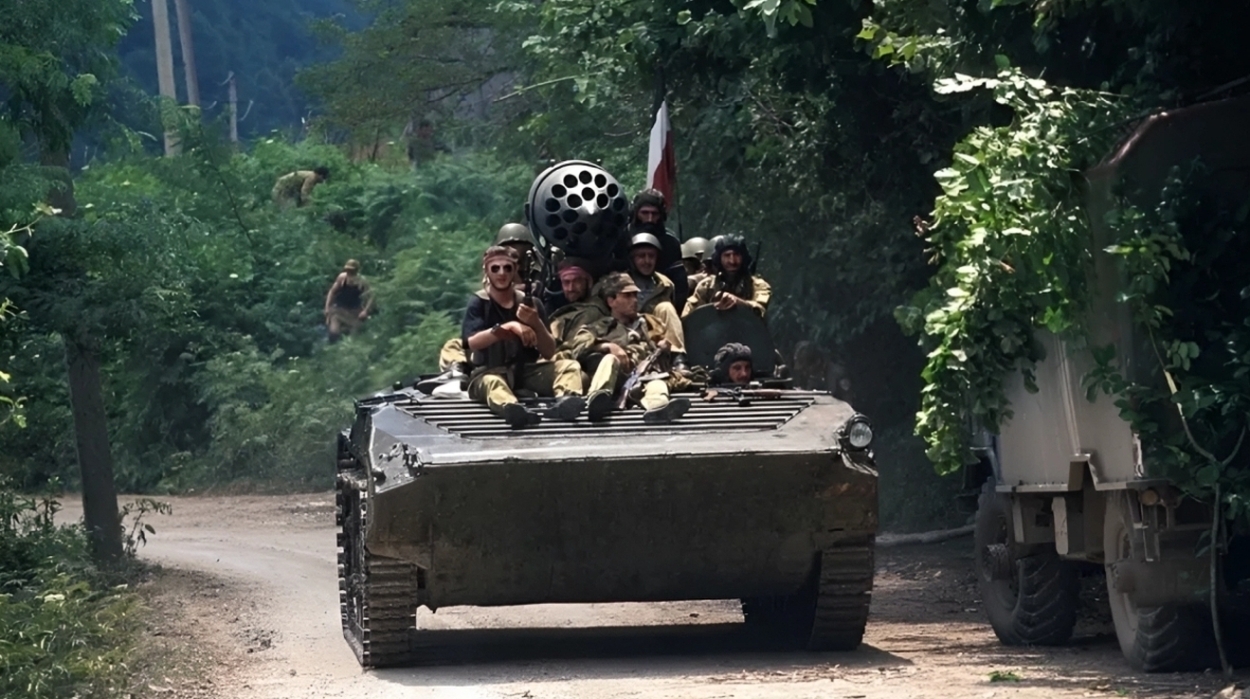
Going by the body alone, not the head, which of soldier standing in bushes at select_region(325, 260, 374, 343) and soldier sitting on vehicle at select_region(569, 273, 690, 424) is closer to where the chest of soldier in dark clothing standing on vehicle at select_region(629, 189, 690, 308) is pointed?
the soldier sitting on vehicle

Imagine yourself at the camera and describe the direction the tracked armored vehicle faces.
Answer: facing the viewer

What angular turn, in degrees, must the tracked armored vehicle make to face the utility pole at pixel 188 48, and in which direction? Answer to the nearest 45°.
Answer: approximately 180°

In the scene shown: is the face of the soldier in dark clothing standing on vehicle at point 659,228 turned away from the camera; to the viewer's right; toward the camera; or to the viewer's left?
toward the camera

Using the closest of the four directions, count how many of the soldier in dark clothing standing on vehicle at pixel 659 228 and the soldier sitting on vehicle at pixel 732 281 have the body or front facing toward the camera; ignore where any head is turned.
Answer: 2

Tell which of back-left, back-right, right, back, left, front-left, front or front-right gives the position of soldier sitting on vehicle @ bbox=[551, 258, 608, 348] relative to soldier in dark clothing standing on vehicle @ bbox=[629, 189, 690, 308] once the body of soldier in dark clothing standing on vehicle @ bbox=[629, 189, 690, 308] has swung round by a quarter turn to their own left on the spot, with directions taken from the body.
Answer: back-right

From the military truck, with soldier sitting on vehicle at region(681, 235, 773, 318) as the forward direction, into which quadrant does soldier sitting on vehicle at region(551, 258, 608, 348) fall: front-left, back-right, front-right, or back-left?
front-left

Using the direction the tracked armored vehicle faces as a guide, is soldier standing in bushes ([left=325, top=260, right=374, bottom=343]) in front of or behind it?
behind

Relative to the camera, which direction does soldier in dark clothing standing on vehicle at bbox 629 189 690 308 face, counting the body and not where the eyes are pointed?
toward the camera

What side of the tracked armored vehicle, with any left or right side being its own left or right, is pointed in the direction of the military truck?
left

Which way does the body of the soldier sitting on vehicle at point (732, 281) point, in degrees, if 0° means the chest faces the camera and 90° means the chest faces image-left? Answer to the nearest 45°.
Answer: approximately 0°

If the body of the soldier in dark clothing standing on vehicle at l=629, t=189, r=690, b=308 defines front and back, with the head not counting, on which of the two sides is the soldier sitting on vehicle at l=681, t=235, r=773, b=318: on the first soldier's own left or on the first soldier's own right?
on the first soldier's own left
